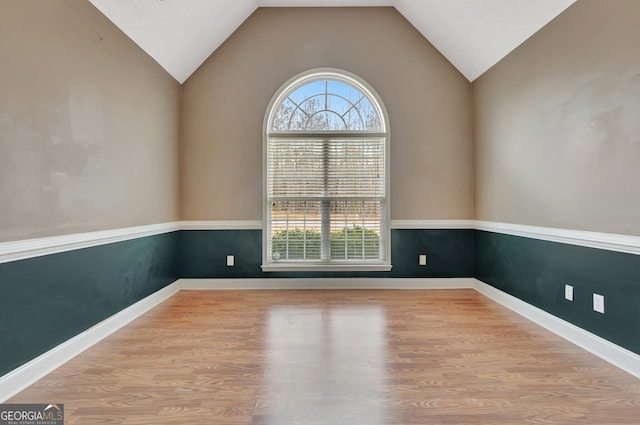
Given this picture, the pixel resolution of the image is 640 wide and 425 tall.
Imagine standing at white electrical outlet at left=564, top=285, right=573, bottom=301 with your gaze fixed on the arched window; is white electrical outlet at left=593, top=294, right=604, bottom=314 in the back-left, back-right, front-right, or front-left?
back-left

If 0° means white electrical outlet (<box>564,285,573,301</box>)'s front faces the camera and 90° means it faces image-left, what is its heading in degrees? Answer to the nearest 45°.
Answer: approximately 45°

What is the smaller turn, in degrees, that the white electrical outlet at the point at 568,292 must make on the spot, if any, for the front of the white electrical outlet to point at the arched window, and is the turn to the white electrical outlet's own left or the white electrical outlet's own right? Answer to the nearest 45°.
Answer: approximately 45° to the white electrical outlet's own right
